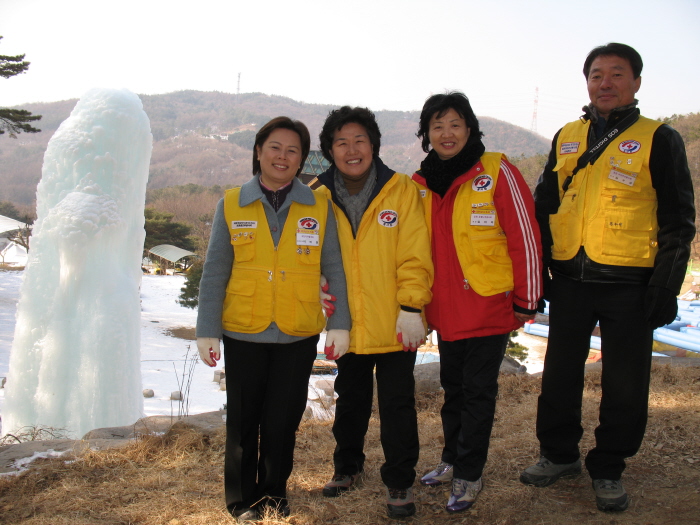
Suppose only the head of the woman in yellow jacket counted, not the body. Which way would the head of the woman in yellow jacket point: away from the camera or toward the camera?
toward the camera

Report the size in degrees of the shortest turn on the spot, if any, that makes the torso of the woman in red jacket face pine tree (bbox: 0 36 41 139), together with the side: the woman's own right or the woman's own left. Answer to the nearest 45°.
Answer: approximately 90° to the woman's own right

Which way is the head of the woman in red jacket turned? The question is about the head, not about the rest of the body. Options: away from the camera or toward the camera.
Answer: toward the camera

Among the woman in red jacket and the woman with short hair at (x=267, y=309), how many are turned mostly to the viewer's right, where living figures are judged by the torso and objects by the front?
0

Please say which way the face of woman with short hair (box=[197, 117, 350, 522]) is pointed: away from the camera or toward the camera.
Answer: toward the camera

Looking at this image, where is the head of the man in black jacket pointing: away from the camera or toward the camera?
toward the camera

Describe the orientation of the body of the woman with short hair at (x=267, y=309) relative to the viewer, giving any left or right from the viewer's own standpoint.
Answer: facing the viewer

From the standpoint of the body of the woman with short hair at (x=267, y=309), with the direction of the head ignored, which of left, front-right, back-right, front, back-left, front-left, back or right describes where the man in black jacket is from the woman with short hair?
left

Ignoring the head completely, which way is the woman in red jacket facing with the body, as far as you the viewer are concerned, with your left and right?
facing the viewer and to the left of the viewer

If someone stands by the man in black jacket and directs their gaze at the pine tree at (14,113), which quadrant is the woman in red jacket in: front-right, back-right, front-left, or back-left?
front-left

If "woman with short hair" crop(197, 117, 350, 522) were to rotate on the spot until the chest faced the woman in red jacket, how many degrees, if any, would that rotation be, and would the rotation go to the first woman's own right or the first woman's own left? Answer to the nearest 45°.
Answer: approximately 90° to the first woman's own left
